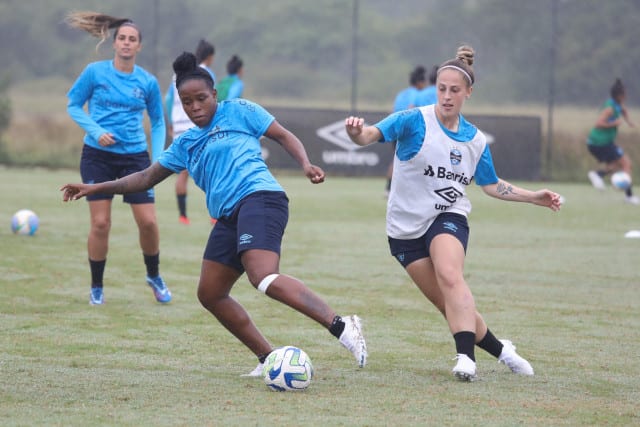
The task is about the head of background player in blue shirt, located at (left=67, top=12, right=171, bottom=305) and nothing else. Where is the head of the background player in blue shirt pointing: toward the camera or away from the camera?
toward the camera

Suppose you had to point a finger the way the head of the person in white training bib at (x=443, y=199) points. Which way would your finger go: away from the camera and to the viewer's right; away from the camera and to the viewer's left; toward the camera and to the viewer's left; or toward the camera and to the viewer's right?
toward the camera and to the viewer's left

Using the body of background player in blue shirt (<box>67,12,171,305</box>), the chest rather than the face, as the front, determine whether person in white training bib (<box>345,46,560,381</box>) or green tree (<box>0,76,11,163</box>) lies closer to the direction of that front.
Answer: the person in white training bib

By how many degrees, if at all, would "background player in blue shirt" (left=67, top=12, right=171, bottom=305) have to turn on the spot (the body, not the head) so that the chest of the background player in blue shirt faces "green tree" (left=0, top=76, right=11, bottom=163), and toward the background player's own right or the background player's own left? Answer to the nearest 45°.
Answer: approximately 180°

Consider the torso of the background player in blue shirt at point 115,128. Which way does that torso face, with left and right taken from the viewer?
facing the viewer

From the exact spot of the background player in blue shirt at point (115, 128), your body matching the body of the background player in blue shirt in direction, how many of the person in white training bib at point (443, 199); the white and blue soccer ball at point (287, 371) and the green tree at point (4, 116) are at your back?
1

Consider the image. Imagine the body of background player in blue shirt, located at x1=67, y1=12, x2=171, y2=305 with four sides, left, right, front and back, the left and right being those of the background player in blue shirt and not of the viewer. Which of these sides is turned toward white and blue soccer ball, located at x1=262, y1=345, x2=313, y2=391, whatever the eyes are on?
front

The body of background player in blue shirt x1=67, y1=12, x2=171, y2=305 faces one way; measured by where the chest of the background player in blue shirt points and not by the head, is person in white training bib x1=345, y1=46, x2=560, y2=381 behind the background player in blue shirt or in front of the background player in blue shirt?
in front

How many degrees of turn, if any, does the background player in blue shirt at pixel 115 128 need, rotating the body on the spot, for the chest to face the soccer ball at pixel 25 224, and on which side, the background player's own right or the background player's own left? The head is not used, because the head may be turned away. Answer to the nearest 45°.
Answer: approximately 180°
